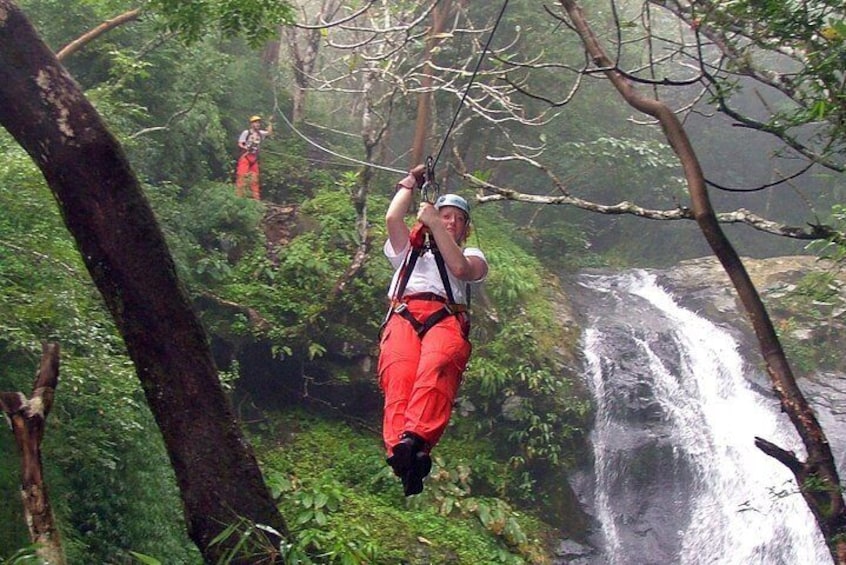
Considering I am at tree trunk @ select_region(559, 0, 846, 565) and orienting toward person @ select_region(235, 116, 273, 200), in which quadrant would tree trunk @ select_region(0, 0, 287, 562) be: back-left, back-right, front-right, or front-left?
front-left

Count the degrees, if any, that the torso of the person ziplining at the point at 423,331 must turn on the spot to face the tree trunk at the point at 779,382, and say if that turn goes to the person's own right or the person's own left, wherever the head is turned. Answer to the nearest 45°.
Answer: approximately 90° to the person's own left

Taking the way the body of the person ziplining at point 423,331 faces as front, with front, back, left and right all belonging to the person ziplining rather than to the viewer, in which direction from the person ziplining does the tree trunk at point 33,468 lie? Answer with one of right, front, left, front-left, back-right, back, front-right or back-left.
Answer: right

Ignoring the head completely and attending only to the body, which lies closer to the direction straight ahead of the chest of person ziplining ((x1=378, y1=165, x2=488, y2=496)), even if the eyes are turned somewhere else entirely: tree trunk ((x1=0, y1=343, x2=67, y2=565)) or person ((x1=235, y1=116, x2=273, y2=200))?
the tree trunk

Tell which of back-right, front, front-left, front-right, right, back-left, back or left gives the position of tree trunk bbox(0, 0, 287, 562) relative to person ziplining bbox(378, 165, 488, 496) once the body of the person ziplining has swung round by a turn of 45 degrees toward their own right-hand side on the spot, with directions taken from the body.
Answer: front-right

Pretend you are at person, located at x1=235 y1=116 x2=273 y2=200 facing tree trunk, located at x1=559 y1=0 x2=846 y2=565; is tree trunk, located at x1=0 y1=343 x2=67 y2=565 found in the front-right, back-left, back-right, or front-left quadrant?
front-right

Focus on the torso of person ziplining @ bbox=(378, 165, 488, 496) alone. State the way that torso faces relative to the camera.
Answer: toward the camera

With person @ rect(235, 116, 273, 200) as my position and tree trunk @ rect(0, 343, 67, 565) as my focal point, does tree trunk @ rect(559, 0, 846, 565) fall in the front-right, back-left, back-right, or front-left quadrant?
front-left

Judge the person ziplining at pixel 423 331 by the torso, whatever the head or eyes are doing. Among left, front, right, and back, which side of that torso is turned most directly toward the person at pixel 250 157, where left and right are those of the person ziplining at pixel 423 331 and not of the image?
back
